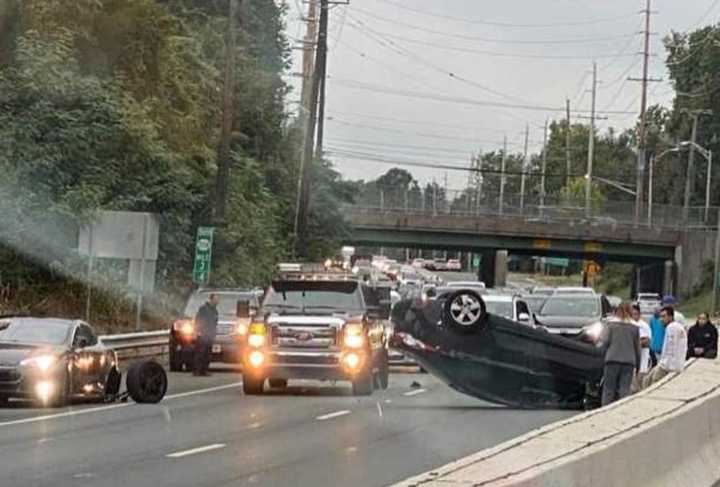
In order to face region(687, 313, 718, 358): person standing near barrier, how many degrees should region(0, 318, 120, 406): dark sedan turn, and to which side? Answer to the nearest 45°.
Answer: approximately 135° to its left

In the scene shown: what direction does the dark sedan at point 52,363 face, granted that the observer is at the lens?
facing the viewer and to the left of the viewer

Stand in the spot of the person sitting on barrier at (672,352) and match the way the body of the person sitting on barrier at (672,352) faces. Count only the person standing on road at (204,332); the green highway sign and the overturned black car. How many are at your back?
0

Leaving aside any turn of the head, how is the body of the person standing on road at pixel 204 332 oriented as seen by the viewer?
to the viewer's right

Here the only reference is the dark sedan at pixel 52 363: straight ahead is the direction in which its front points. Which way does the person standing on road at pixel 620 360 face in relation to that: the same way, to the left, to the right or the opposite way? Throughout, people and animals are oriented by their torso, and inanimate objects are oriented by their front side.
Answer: the opposite way

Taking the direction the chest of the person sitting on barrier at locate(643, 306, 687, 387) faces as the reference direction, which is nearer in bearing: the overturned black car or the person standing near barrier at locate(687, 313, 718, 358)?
the overturned black car

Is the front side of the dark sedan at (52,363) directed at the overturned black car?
no

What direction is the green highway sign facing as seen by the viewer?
toward the camera

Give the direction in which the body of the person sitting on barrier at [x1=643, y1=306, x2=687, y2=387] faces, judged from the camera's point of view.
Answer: to the viewer's left

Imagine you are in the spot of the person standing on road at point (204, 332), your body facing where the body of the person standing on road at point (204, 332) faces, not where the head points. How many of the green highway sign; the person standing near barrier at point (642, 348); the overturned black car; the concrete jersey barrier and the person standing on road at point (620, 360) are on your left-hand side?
1

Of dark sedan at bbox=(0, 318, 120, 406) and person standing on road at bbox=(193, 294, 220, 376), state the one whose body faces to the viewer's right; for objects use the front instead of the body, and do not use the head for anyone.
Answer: the person standing on road

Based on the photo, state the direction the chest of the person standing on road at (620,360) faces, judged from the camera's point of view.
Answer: away from the camera
